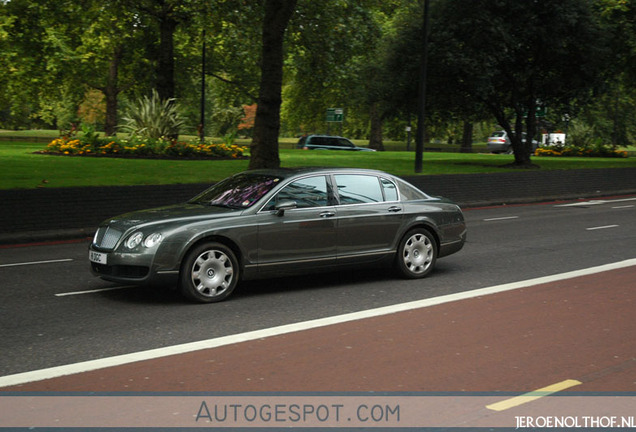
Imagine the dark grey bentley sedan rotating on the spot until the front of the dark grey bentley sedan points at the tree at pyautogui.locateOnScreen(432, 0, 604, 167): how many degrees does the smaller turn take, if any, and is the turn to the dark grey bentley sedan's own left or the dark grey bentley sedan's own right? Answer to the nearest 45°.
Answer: approximately 180°

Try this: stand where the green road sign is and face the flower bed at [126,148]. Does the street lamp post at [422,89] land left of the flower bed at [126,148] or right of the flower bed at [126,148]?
left

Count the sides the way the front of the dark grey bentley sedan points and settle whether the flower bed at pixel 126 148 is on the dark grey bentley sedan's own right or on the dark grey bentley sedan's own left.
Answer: on the dark grey bentley sedan's own right

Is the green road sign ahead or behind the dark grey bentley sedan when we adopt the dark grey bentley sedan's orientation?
behind

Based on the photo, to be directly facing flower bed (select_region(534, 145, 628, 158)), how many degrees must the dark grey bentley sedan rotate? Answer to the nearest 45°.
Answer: approximately 180°

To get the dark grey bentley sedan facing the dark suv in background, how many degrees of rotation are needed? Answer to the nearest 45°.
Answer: approximately 135° to its right

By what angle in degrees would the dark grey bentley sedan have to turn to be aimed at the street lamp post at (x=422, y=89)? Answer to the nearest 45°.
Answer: approximately 135° to its right
